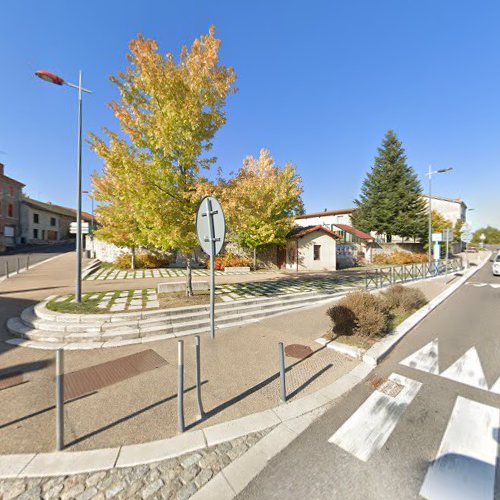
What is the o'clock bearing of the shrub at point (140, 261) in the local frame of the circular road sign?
The shrub is roughly at 10 o'clock from the circular road sign.

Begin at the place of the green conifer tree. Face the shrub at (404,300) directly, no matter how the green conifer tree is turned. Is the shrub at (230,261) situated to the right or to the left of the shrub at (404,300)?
right

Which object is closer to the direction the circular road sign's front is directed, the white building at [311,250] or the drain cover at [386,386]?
the white building

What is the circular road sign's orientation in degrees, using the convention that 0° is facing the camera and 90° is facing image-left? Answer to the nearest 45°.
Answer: approximately 225°
